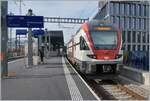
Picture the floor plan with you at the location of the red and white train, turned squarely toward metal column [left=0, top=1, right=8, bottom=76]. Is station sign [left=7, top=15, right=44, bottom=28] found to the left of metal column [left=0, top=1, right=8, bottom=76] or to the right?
right

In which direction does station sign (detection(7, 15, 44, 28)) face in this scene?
toward the camera

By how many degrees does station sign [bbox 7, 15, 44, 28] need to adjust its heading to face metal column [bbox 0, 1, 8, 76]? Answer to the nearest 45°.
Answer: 0° — it already faces it

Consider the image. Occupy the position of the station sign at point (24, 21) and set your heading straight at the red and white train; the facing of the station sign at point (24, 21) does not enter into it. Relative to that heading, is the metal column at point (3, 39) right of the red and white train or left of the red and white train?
right
